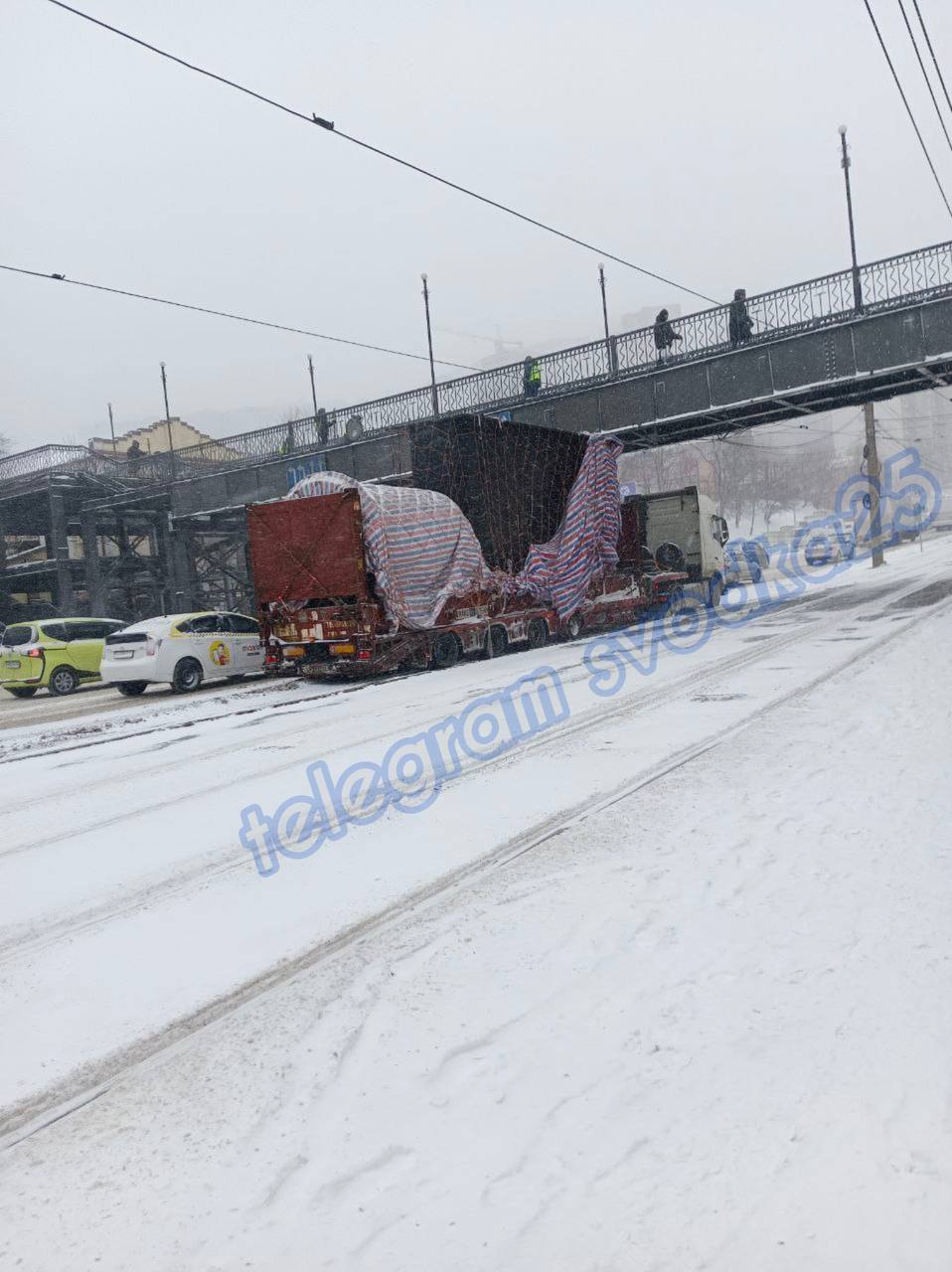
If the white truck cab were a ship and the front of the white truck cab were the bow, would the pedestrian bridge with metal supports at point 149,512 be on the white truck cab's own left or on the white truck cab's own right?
on the white truck cab's own left

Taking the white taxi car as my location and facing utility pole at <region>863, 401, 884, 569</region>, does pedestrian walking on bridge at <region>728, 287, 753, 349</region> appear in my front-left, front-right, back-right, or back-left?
front-right

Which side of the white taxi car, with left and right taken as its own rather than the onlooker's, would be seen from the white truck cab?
front

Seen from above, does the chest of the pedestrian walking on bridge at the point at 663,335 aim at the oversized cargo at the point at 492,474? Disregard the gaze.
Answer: no

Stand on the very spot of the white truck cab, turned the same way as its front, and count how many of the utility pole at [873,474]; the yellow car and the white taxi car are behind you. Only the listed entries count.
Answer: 2

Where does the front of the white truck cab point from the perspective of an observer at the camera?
facing away from the viewer and to the right of the viewer

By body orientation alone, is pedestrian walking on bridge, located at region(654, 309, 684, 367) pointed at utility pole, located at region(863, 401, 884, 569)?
no
